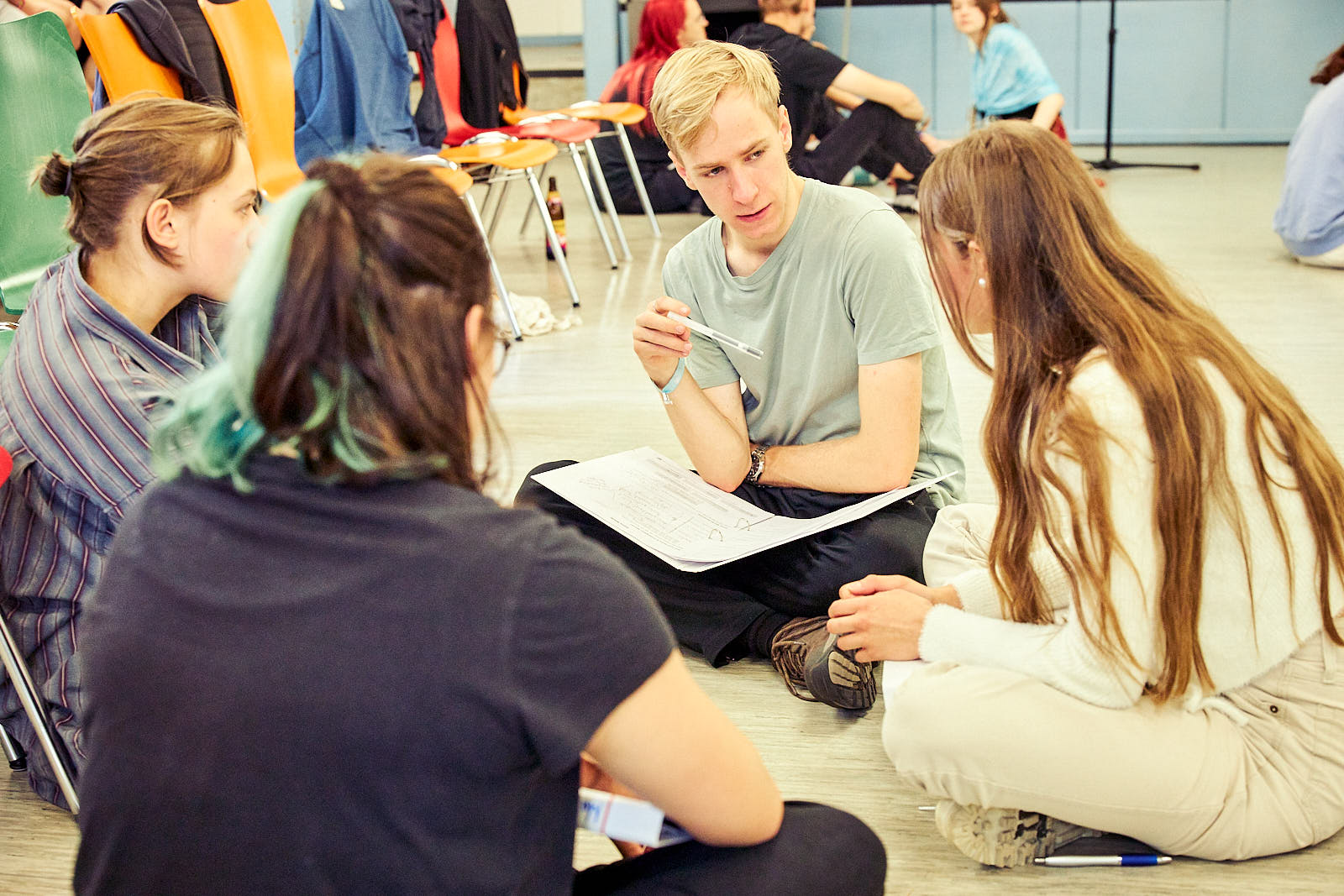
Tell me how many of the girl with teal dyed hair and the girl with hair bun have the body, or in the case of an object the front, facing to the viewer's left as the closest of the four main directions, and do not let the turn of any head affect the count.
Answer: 0

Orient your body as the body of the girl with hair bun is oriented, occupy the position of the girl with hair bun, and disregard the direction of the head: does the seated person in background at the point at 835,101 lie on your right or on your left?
on your left

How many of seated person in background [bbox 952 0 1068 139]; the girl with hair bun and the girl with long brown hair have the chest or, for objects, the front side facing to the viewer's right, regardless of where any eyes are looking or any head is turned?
1

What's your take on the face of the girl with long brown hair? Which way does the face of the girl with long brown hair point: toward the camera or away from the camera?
away from the camera

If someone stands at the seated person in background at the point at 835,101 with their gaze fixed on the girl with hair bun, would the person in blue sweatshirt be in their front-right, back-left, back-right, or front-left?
front-left

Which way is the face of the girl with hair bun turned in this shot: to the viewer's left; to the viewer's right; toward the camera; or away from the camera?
to the viewer's right

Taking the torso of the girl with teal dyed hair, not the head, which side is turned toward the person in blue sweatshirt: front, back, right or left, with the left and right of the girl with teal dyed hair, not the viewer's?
front

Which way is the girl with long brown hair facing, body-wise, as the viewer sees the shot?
to the viewer's left

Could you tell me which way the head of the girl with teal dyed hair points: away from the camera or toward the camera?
away from the camera

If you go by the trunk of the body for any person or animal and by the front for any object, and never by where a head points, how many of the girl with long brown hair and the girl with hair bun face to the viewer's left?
1

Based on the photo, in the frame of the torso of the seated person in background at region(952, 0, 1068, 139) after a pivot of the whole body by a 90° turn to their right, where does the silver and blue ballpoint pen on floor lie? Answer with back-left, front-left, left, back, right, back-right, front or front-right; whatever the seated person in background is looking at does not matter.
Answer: back-left
